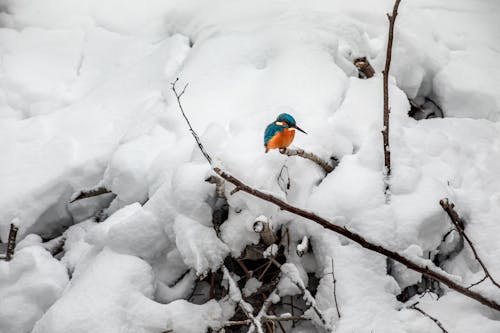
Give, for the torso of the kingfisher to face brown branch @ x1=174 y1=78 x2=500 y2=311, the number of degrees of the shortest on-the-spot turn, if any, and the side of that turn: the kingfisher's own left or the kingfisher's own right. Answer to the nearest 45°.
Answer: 0° — it already faces it

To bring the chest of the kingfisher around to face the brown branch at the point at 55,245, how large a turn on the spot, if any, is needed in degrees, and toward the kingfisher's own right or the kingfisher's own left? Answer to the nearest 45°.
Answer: approximately 135° to the kingfisher's own right

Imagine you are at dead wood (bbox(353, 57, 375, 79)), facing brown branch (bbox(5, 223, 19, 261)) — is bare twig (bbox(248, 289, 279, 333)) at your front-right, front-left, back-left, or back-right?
front-left

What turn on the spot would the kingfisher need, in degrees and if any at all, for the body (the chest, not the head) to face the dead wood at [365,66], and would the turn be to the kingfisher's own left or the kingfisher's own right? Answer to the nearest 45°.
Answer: approximately 90° to the kingfisher's own left

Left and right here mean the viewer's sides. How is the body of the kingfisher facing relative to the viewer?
facing the viewer and to the right of the viewer

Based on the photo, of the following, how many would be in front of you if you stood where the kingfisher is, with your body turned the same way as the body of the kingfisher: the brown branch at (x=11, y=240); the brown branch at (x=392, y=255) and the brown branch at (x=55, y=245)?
1
